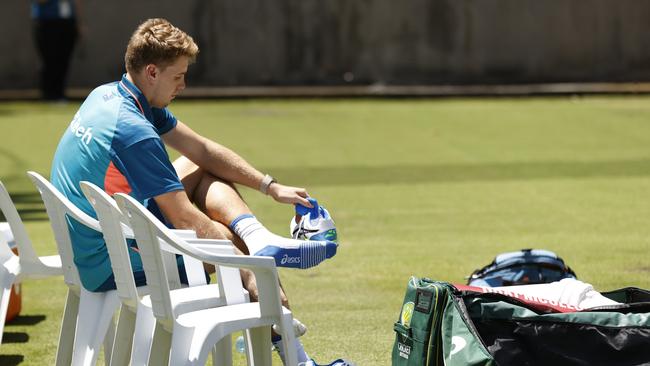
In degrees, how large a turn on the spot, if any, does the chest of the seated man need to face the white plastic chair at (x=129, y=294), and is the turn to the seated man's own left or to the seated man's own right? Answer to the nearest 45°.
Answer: approximately 135° to the seated man's own right

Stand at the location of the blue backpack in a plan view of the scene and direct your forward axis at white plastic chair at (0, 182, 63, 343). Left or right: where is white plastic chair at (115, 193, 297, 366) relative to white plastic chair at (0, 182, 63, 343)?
left

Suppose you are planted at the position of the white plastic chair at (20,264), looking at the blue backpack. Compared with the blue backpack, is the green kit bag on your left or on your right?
right

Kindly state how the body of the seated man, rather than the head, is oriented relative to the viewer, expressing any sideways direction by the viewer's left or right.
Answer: facing away from the viewer and to the right of the viewer

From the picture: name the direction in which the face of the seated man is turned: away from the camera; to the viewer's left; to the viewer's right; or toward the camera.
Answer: to the viewer's right
